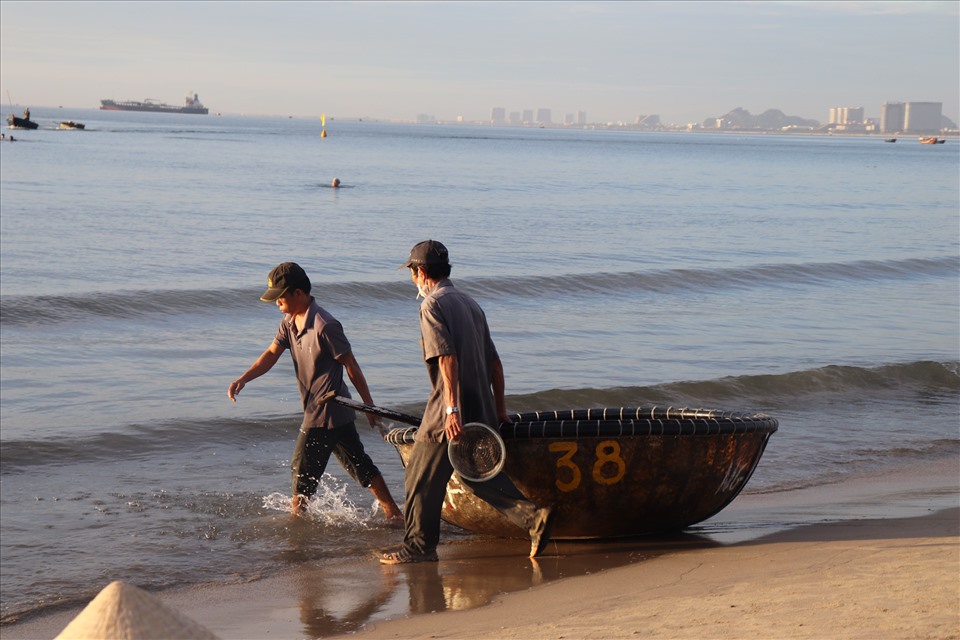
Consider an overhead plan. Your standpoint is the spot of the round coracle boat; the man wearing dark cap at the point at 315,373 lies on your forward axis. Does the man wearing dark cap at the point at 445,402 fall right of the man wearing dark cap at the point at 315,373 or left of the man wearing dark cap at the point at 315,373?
left

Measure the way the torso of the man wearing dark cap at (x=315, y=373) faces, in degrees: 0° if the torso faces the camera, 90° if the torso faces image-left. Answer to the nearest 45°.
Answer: approximately 45°

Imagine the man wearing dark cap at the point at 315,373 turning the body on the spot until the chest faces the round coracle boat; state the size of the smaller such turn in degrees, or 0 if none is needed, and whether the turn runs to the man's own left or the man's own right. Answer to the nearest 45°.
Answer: approximately 135° to the man's own left

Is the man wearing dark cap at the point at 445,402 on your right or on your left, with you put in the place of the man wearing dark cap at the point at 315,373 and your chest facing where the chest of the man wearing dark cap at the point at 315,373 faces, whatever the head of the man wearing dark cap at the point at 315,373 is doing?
on your left
